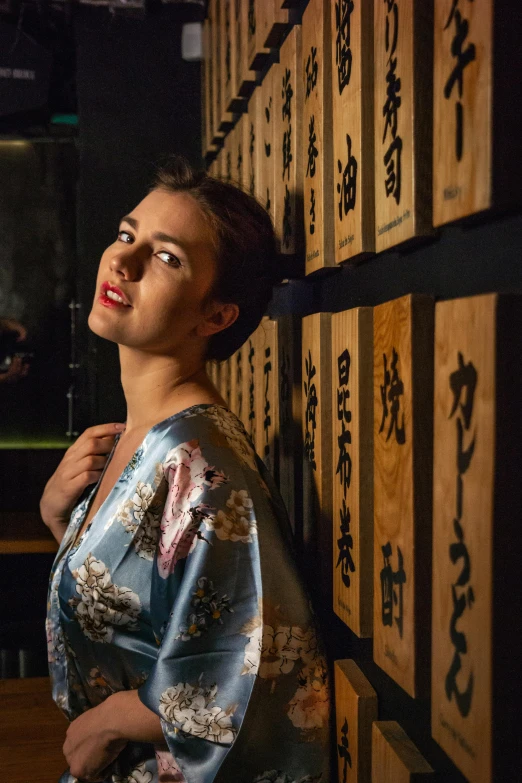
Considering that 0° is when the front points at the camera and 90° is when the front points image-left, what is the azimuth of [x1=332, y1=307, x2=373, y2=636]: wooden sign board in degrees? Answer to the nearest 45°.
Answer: approximately 45°

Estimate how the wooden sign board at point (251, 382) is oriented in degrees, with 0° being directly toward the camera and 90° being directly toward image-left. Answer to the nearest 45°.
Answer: approximately 45°

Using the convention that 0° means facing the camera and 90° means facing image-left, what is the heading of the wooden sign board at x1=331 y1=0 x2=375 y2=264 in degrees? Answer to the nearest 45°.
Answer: approximately 45°

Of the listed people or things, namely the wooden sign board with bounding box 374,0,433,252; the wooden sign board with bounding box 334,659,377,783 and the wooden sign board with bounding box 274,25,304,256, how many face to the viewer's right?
0

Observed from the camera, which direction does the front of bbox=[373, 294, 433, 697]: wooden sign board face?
facing the viewer and to the left of the viewer

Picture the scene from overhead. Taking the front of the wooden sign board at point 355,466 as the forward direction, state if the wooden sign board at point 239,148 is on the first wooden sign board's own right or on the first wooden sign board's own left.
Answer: on the first wooden sign board's own right

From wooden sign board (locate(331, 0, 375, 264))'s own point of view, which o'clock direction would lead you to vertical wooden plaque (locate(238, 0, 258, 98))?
The vertical wooden plaque is roughly at 4 o'clock from the wooden sign board.

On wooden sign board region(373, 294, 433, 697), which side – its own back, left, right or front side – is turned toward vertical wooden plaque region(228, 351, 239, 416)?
right

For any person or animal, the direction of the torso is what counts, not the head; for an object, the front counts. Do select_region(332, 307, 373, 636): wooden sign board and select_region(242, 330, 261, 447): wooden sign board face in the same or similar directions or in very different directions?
same or similar directions

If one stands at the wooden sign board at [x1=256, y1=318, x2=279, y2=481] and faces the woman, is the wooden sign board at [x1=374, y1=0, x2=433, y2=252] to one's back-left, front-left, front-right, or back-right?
front-left

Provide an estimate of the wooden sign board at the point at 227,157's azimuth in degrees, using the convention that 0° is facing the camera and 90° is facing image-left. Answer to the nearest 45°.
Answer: approximately 45°

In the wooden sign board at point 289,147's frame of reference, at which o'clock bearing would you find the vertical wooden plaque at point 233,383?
The vertical wooden plaque is roughly at 4 o'clock from the wooden sign board.

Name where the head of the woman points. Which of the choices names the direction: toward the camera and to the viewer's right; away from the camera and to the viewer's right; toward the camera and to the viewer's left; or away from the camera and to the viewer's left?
toward the camera and to the viewer's left

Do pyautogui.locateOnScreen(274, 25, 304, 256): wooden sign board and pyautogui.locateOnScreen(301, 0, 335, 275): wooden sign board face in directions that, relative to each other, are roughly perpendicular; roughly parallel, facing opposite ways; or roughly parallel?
roughly parallel

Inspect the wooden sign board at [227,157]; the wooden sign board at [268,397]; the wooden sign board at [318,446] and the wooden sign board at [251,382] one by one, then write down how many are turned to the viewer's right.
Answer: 0

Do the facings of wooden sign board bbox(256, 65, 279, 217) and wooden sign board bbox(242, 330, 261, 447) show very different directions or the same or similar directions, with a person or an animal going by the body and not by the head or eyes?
same or similar directions

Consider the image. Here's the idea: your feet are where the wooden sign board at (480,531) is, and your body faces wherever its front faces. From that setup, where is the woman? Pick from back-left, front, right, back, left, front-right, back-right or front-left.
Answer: right

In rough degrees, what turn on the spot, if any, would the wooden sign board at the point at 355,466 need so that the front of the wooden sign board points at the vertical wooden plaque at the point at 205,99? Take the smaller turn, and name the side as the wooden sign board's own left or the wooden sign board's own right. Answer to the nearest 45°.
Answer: approximately 135° to the wooden sign board's own right

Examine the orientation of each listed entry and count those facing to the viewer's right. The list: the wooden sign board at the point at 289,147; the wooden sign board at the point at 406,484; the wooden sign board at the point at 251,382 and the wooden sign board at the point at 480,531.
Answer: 0
